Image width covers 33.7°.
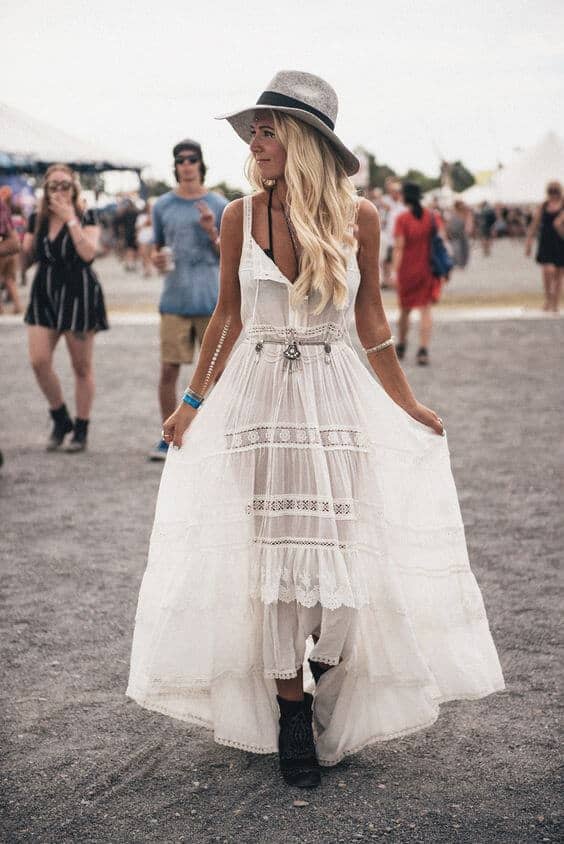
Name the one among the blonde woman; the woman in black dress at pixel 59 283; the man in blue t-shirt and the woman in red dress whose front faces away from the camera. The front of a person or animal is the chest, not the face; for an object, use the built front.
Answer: the woman in red dress

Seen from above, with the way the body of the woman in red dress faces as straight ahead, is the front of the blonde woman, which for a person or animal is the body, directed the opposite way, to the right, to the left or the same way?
the opposite way

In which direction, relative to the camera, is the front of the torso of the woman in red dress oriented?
away from the camera

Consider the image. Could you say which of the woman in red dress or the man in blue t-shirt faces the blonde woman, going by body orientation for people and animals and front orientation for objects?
the man in blue t-shirt

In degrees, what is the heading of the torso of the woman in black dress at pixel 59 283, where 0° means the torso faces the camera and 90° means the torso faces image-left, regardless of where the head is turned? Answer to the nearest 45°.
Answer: approximately 0°

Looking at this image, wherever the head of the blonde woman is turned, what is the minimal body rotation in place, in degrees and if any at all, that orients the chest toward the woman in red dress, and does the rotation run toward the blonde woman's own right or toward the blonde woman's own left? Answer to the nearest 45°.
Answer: approximately 180°

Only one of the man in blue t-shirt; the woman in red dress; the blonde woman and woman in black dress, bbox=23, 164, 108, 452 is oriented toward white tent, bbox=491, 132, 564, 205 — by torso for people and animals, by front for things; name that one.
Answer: the woman in red dress

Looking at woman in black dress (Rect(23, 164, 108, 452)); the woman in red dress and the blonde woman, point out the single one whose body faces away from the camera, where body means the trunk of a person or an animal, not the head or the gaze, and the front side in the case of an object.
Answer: the woman in red dress
